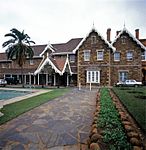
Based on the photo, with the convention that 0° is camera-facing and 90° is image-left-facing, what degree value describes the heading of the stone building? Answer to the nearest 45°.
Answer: approximately 0°

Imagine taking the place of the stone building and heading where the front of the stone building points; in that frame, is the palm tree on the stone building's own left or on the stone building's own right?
on the stone building's own right

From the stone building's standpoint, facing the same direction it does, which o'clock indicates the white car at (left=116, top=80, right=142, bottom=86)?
The white car is roughly at 10 o'clock from the stone building.
